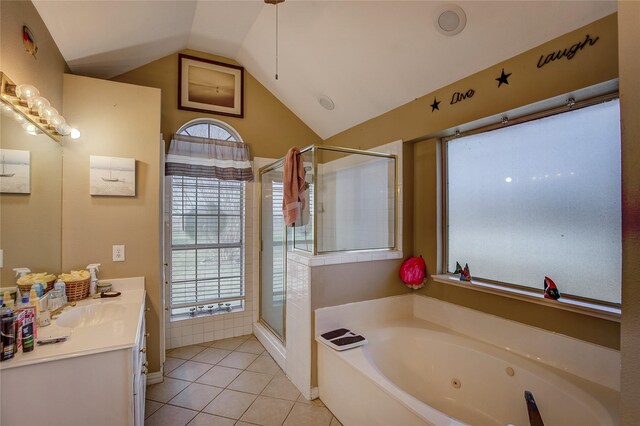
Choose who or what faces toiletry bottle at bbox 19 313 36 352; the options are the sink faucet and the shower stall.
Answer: the shower stall

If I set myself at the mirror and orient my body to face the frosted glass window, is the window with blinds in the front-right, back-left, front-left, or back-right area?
front-left

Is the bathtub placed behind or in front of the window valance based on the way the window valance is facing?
in front

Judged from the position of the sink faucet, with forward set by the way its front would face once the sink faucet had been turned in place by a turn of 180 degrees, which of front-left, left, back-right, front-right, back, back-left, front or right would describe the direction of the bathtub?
back-left

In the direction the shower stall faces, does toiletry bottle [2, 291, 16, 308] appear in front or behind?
in front

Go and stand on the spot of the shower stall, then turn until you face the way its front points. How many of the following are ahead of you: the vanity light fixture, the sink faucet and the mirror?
3

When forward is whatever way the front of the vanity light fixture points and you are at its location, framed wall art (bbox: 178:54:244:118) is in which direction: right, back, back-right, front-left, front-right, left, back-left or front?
left

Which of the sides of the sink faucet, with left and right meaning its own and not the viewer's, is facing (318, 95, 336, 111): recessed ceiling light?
front

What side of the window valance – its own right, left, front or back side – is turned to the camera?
front

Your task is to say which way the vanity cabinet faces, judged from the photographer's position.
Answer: facing to the right of the viewer

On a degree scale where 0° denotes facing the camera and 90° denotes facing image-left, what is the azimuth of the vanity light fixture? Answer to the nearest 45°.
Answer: approximately 315°

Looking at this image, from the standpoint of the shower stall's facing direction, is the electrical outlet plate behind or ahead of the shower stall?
ahead

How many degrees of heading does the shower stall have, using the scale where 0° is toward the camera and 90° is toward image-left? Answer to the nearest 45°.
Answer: approximately 45°

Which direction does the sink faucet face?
to the viewer's right

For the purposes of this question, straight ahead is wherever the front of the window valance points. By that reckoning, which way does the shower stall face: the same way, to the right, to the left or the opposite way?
to the right
